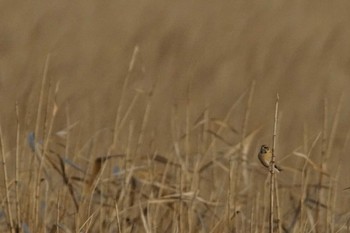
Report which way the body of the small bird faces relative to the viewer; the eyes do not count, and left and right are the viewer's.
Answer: facing the viewer and to the left of the viewer
